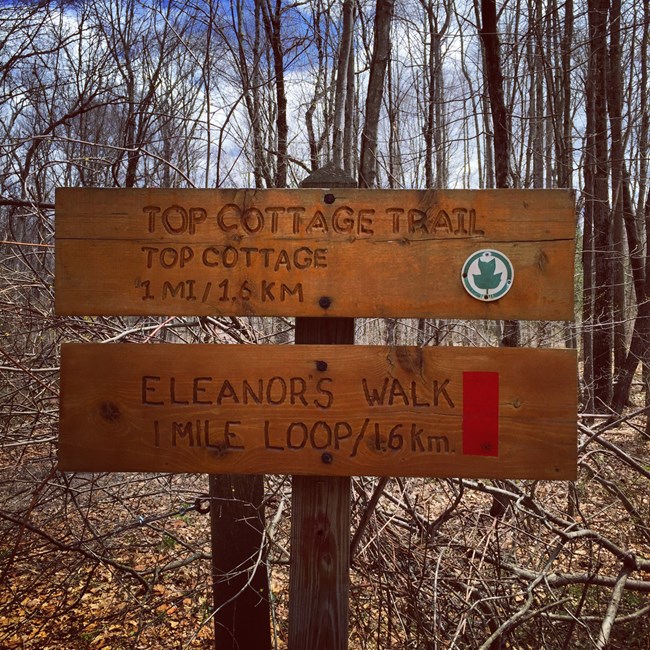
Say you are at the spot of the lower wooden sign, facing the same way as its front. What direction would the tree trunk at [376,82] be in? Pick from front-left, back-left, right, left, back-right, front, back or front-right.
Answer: back

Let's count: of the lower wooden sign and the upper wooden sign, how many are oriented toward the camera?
2

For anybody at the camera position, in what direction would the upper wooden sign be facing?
facing the viewer

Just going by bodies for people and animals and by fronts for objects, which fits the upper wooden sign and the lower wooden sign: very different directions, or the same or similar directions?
same or similar directions

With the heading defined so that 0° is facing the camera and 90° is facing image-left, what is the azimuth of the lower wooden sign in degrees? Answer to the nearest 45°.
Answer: approximately 0°

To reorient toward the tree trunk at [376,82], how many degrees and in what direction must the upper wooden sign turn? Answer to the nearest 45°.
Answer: approximately 180°
